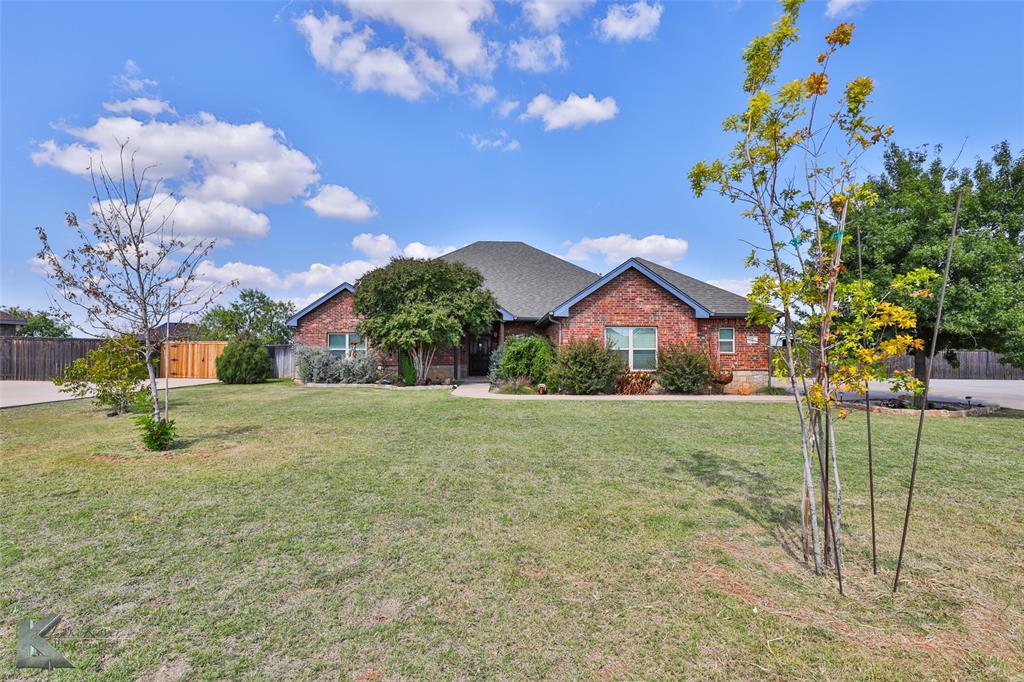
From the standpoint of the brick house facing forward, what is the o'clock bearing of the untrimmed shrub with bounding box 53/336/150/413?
The untrimmed shrub is roughly at 2 o'clock from the brick house.

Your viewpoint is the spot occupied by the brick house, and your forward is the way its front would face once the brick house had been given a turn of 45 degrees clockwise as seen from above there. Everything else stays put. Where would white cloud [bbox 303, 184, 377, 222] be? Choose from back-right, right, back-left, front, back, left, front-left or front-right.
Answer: right

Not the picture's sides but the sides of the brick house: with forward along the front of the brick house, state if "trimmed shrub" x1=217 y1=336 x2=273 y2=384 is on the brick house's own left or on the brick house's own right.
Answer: on the brick house's own right

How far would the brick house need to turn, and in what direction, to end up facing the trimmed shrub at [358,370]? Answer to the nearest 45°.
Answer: approximately 90° to its right

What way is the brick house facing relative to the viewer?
toward the camera

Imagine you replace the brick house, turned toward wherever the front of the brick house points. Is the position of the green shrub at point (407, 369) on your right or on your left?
on your right
